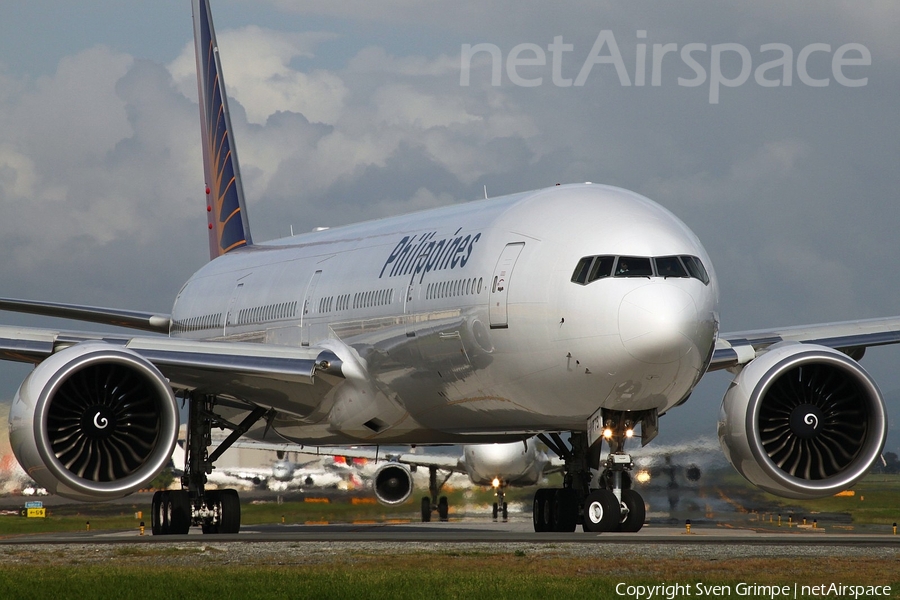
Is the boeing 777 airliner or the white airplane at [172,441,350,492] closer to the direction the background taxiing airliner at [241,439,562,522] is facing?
the boeing 777 airliner

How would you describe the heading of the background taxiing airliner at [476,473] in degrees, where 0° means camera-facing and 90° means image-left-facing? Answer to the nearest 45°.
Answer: approximately 0°

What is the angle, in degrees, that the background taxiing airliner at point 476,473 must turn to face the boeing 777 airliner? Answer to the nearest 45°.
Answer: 0° — it already faces it

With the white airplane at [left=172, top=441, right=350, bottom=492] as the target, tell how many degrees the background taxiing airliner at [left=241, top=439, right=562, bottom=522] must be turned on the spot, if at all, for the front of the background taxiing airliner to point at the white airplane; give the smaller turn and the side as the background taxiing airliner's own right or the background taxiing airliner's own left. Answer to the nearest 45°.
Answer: approximately 90° to the background taxiing airliner's own right
